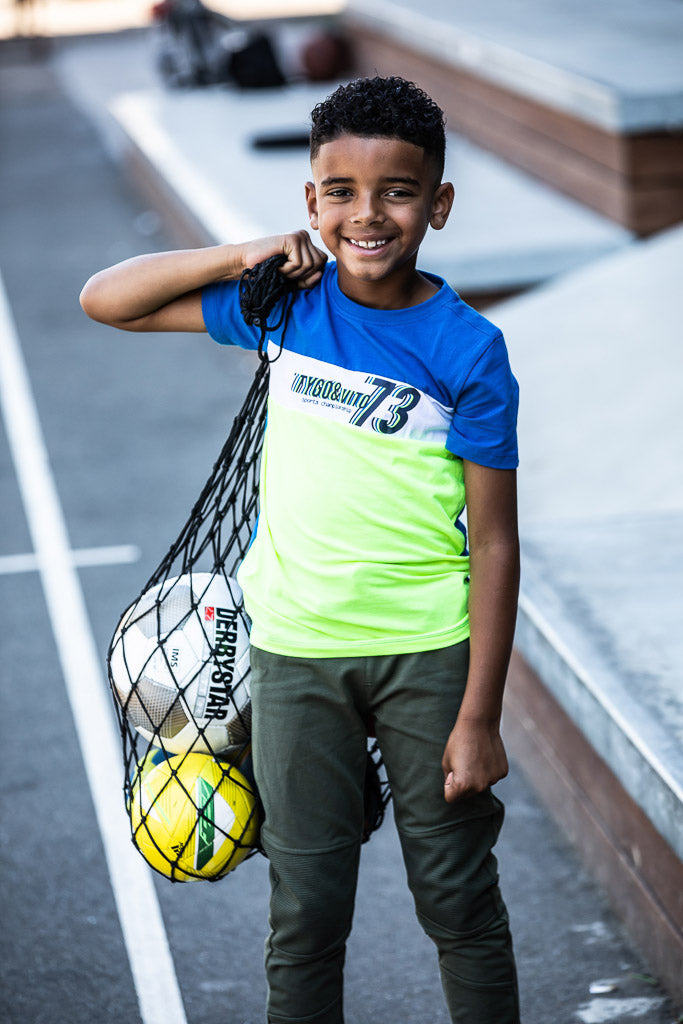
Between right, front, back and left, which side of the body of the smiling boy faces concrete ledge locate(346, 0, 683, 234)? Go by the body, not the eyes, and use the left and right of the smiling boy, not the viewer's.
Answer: back

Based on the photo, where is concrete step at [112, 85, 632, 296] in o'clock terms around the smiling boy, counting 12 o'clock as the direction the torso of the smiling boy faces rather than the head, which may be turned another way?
The concrete step is roughly at 6 o'clock from the smiling boy.

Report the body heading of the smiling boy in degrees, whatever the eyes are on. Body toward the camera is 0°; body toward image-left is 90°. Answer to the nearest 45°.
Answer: approximately 0°
